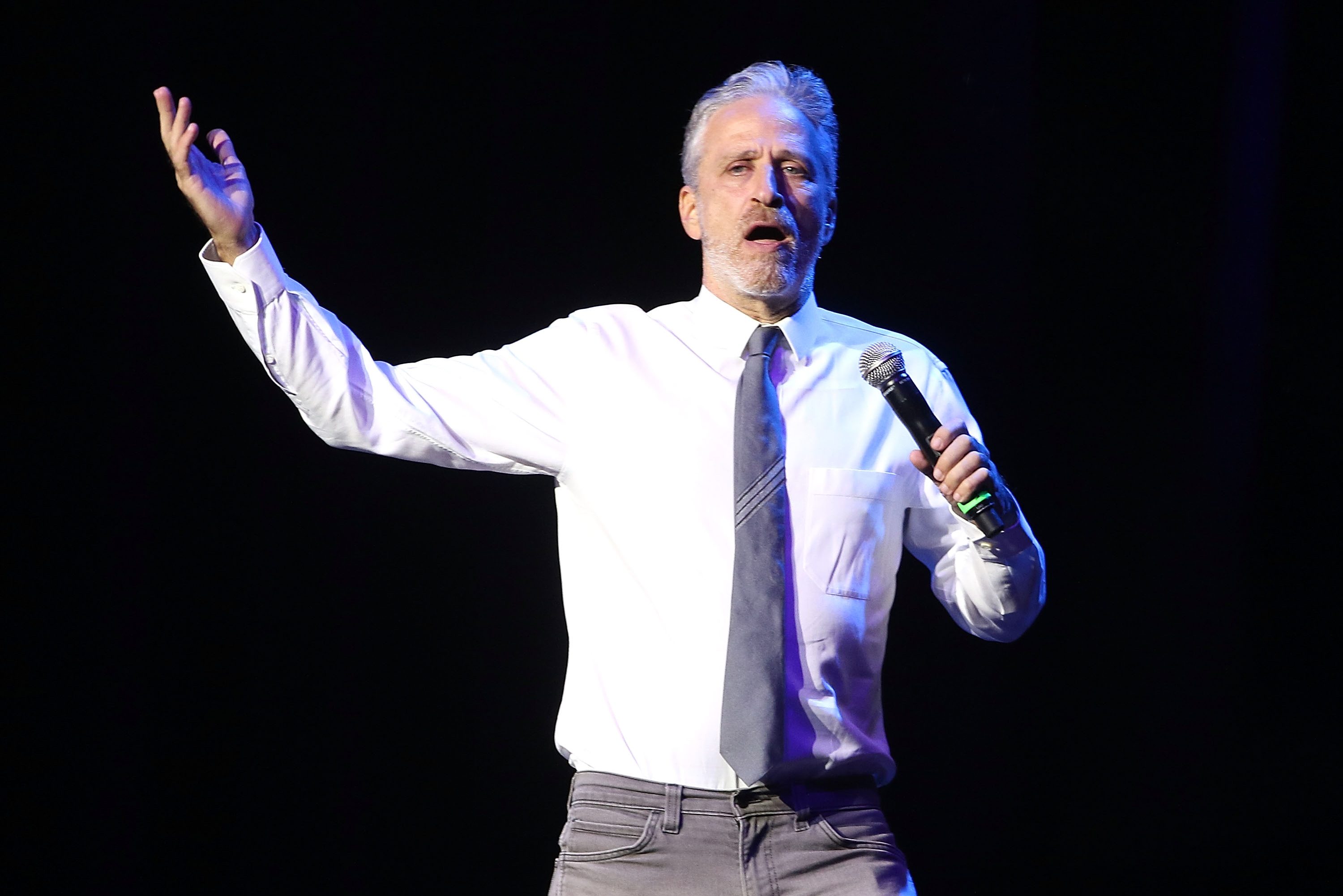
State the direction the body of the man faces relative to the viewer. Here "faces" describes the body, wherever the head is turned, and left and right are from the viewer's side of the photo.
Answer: facing the viewer
